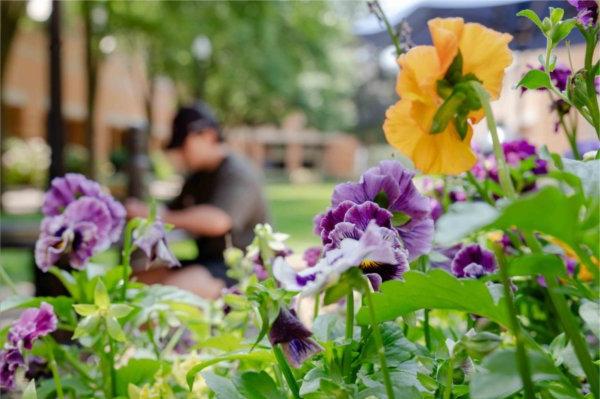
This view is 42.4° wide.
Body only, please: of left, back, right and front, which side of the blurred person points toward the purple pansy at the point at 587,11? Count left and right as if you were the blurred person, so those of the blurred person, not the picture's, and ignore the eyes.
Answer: left

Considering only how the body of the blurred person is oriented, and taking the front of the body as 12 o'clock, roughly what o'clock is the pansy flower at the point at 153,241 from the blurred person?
The pansy flower is roughly at 9 o'clock from the blurred person.

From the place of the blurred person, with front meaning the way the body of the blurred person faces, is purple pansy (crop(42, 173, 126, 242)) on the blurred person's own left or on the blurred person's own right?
on the blurred person's own left

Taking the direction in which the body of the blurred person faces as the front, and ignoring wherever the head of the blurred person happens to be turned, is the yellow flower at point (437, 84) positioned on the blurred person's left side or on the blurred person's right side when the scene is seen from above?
on the blurred person's left side
